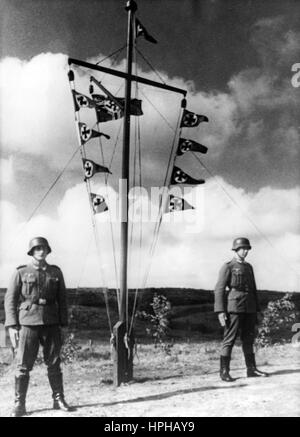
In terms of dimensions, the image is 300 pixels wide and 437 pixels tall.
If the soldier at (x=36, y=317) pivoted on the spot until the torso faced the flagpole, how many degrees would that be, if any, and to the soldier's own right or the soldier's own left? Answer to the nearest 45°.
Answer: approximately 135° to the soldier's own left

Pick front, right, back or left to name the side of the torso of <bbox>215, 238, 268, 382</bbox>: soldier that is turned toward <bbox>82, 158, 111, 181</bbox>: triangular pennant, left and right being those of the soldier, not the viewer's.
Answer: right

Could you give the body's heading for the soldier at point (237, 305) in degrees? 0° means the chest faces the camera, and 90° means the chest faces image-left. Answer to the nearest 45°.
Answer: approximately 315°

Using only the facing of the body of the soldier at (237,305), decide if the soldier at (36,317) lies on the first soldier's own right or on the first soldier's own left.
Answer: on the first soldier's own right

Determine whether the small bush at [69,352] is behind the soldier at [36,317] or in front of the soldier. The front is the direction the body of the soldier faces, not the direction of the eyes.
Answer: behind
